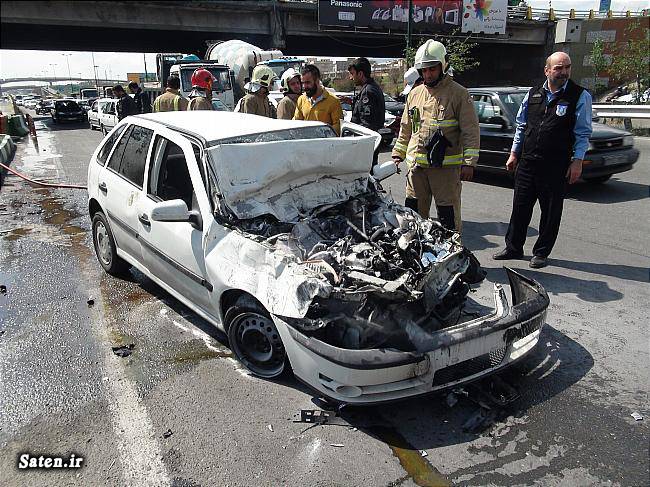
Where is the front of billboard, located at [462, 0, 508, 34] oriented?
toward the camera

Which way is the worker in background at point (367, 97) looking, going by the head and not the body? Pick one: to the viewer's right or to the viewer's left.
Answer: to the viewer's left

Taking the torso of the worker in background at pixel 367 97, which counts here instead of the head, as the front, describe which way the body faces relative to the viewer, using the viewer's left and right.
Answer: facing to the left of the viewer

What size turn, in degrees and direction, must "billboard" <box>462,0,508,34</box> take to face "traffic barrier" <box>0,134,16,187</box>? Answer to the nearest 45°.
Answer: approximately 45° to its right

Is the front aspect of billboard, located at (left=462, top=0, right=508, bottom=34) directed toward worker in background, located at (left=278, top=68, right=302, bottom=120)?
yes

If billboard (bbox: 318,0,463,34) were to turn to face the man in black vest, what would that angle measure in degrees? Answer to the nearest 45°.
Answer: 0° — it already faces them

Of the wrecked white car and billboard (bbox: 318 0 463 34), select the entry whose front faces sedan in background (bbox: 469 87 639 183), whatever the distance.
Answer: the billboard

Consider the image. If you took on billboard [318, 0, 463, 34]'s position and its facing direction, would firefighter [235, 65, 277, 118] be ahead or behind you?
ahead

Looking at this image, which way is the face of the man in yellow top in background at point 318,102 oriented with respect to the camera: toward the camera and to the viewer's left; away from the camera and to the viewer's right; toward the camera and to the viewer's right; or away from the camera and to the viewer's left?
toward the camera and to the viewer's left

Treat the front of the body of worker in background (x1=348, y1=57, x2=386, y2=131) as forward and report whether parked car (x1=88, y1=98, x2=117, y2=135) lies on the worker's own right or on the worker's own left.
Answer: on the worker's own right

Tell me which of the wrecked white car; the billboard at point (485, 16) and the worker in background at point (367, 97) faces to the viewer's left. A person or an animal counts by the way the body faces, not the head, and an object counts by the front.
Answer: the worker in background

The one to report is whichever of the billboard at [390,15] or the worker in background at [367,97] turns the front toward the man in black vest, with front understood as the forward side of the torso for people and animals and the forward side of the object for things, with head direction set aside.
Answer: the billboard

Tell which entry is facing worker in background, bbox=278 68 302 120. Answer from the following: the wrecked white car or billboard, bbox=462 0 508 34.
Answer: the billboard

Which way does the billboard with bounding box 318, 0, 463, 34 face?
toward the camera

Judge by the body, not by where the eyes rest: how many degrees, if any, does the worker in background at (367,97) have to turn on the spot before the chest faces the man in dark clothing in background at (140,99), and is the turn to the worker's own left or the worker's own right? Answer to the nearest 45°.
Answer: approximately 45° to the worker's own right

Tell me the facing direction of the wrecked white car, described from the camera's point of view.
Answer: facing the viewer and to the right of the viewer
